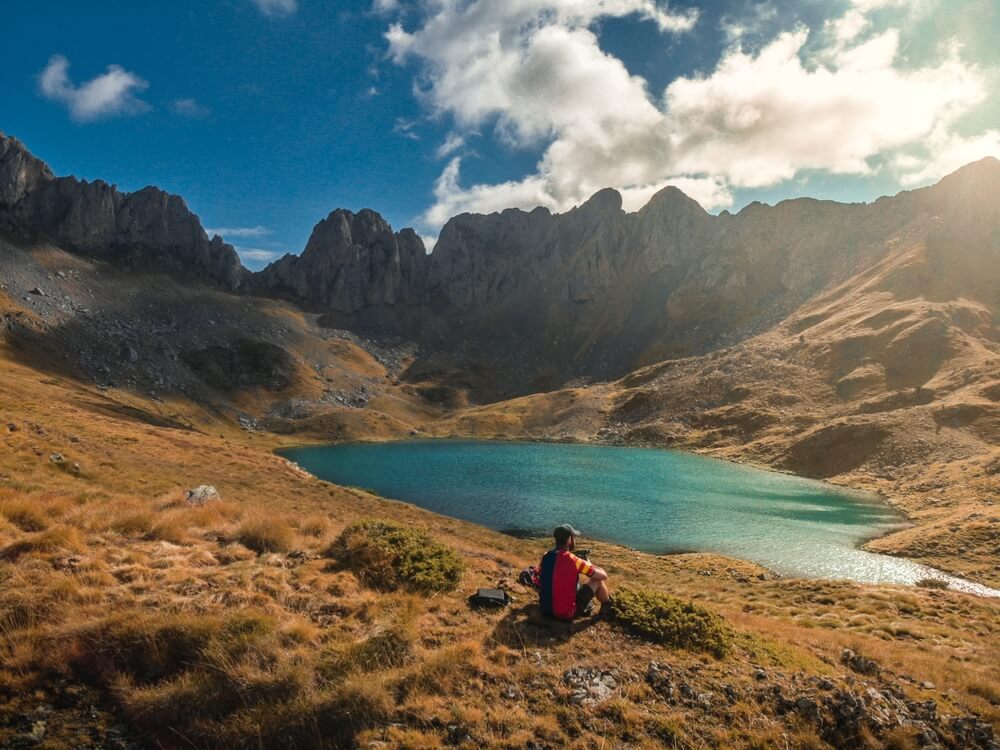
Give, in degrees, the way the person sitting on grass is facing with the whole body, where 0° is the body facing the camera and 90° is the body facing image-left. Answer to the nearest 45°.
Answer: approximately 225°

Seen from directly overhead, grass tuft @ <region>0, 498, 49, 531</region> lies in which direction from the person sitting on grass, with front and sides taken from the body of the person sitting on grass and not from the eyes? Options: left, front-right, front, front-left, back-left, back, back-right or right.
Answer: back-left

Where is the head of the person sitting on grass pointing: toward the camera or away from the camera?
away from the camera

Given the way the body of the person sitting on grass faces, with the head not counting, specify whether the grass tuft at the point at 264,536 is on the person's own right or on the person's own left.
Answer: on the person's own left

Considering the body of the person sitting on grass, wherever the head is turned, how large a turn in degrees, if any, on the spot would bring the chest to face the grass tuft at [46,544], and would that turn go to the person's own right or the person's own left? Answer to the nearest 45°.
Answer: approximately 135° to the person's own left

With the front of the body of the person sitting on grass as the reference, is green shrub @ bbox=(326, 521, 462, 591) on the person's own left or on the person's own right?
on the person's own left
